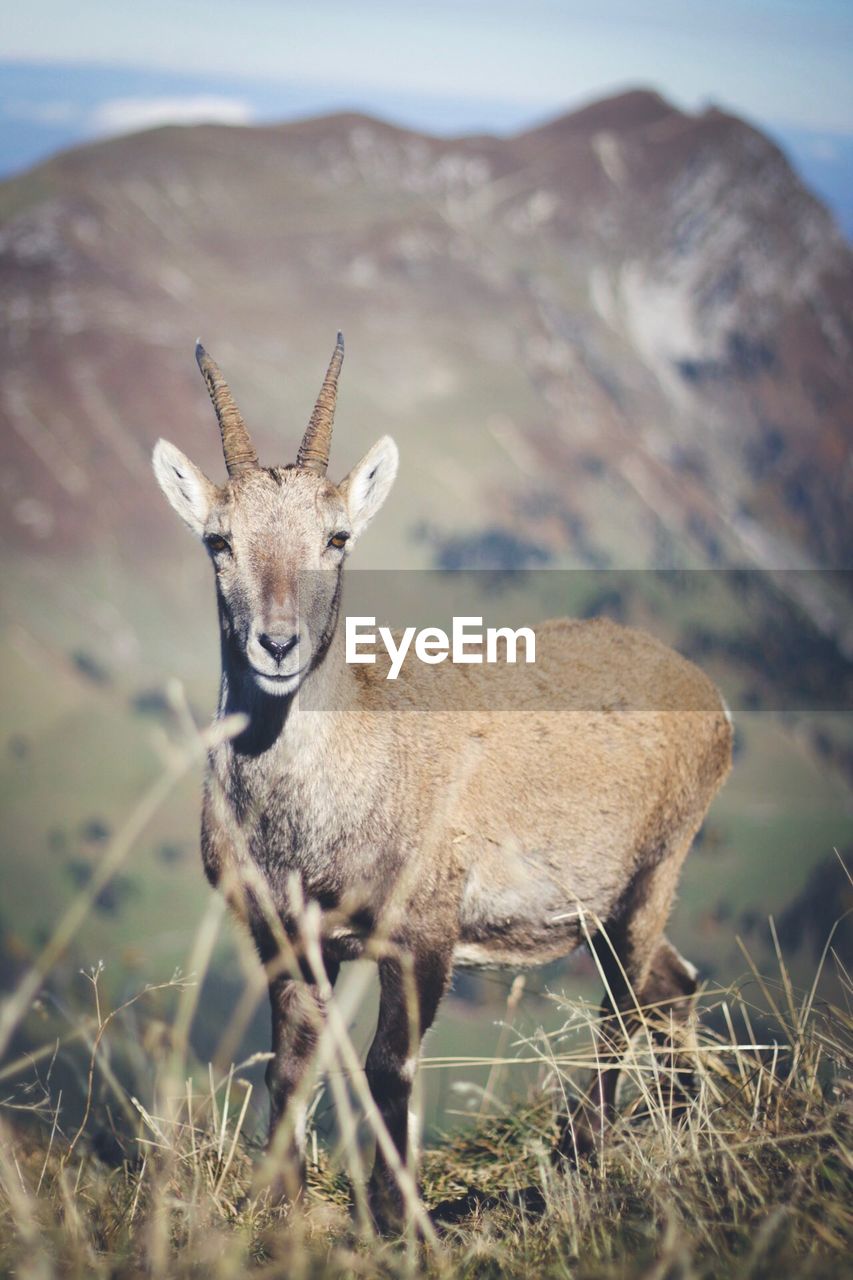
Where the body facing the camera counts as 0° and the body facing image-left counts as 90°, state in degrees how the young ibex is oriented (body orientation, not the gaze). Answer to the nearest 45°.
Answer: approximately 45°
